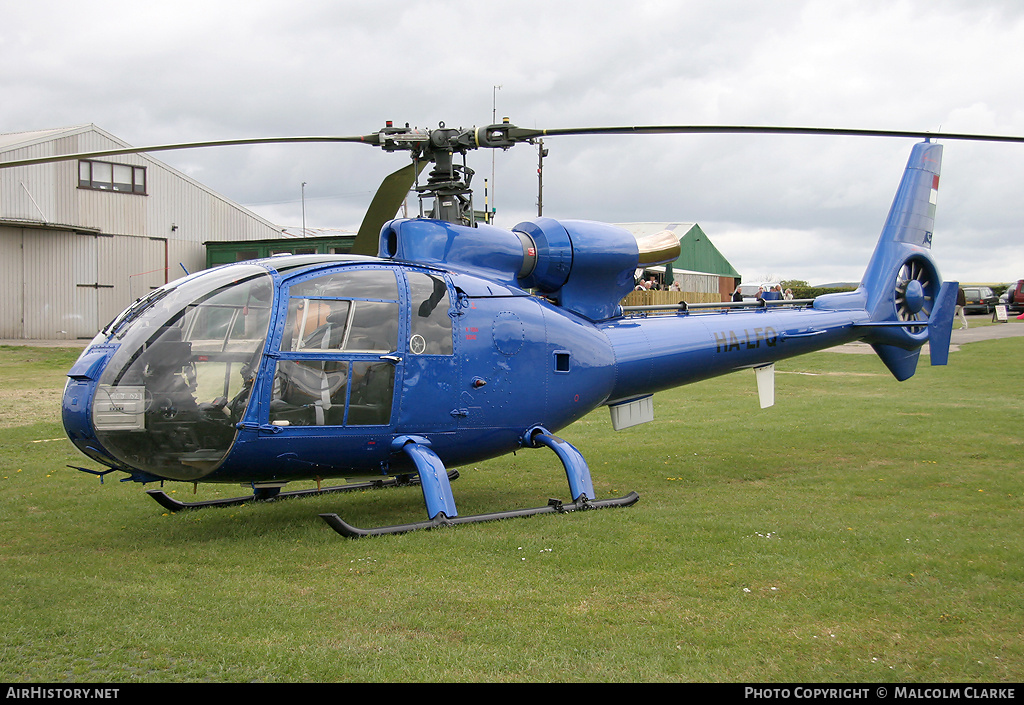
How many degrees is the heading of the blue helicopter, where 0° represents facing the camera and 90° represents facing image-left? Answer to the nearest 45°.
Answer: approximately 45°

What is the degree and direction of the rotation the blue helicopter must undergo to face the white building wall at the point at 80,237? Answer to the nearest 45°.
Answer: approximately 90° to its right
